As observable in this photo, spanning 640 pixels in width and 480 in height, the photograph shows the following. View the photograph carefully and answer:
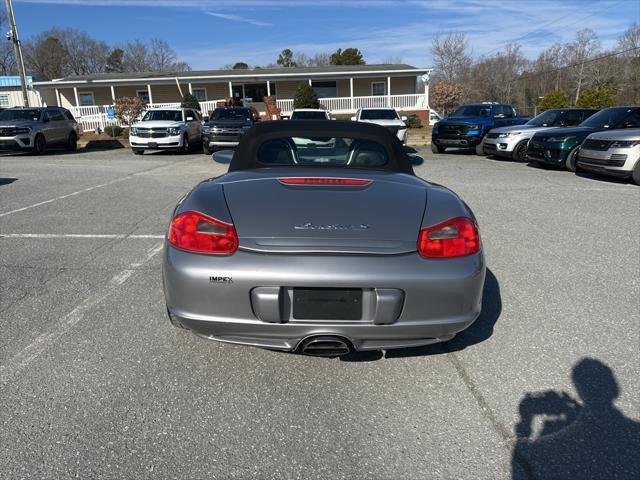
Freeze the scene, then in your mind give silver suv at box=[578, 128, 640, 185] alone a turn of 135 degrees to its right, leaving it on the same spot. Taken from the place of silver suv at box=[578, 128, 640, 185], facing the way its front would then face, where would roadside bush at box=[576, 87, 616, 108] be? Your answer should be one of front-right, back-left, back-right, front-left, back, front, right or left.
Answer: front

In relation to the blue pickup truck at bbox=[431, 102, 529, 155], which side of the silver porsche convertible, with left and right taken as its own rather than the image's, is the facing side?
front

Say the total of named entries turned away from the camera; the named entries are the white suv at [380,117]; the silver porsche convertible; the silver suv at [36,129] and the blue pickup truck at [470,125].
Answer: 1

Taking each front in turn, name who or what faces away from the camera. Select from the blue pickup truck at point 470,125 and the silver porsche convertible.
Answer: the silver porsche convertible

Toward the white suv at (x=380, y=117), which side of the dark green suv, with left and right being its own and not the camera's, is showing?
right

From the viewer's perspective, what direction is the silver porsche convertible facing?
away from the camera

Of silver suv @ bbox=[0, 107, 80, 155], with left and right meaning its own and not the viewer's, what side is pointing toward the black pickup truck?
left

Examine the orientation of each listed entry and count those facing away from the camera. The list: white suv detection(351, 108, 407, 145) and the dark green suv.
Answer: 0

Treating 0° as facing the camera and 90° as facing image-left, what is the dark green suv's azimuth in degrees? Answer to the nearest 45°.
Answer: approximately 45°

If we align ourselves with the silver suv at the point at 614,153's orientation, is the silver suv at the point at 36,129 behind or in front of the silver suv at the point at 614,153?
in front

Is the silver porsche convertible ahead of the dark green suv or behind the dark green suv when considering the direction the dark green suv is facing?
ahead

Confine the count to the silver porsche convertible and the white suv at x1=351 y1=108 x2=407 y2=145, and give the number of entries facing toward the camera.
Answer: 1
